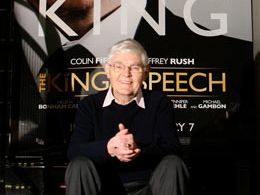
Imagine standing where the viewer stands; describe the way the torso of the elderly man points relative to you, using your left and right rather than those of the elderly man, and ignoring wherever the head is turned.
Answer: facing the viewer
